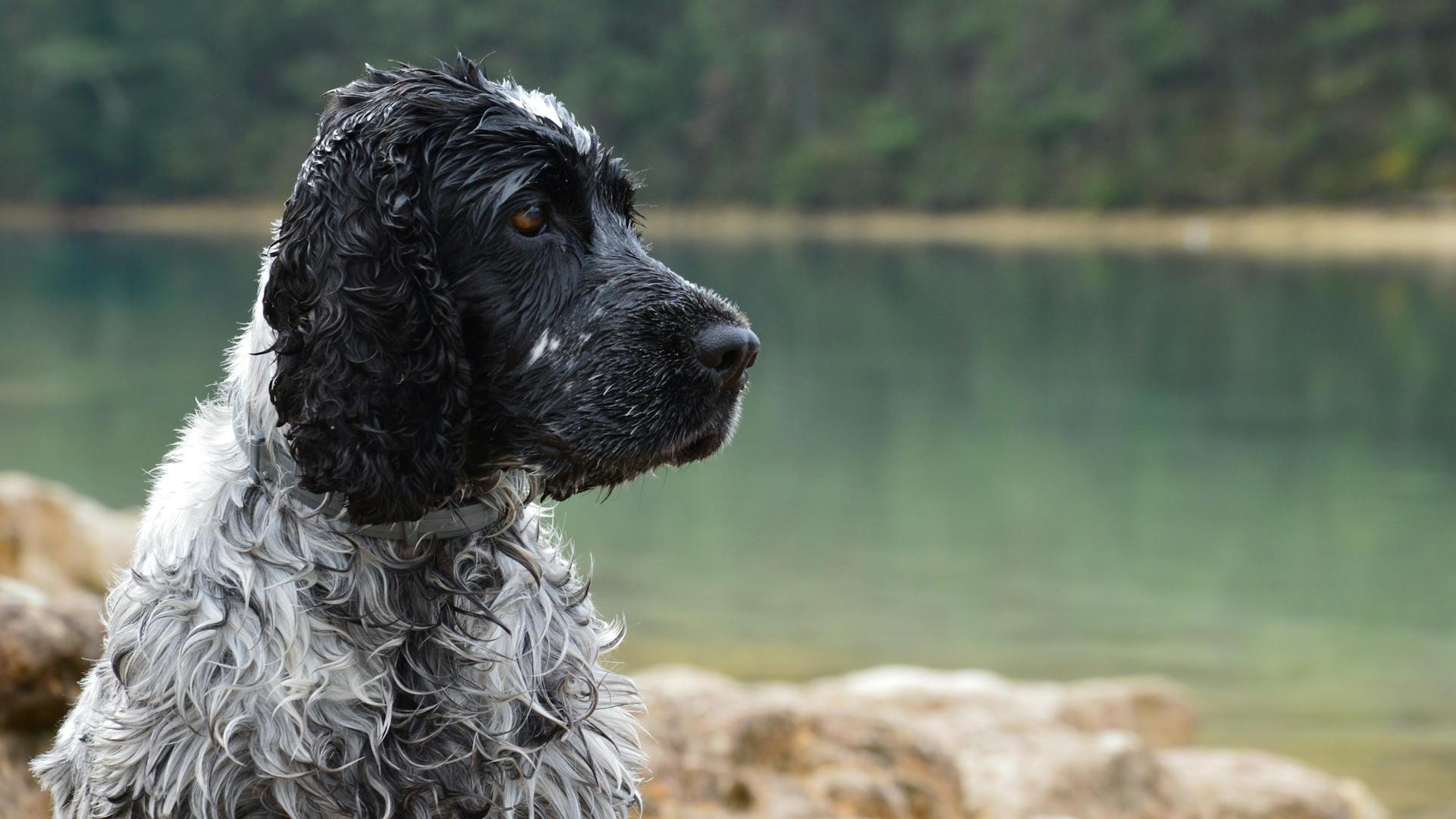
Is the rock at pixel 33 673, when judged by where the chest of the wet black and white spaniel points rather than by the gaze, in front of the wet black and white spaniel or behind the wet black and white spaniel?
behind

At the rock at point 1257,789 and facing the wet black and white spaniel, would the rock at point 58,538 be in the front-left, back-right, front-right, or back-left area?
front-right

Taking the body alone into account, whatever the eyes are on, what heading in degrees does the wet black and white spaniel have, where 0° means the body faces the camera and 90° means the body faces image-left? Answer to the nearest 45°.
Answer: approximately 315°

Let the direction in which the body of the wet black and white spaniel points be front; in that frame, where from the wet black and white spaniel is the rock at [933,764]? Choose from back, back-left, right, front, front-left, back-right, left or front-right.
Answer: left

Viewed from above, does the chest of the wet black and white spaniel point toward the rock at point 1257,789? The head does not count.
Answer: no

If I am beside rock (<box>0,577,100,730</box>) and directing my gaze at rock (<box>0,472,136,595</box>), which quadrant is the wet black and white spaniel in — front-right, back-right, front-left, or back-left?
back-right

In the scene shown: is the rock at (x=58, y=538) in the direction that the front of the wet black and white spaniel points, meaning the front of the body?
no

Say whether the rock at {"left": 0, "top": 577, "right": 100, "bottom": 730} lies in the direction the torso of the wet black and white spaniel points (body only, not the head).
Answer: no

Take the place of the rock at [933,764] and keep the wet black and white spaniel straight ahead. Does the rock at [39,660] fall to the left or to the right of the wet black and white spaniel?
right
